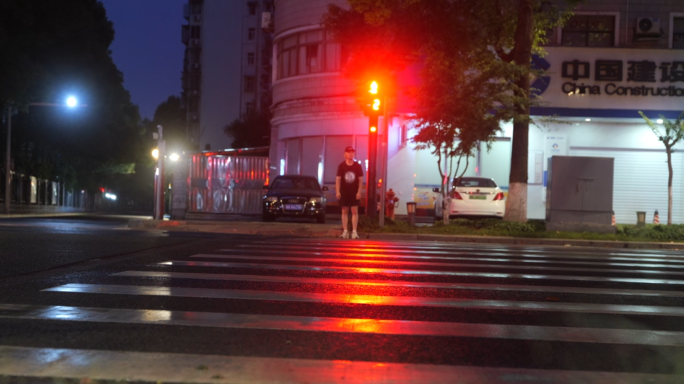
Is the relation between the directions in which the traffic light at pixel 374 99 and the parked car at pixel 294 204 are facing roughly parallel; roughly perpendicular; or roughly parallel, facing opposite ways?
roughly parallel

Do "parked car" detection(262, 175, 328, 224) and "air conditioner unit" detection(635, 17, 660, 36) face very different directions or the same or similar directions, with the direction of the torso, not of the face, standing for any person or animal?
same or similar directions

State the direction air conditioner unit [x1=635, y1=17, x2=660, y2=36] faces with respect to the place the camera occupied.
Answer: facing the viewer

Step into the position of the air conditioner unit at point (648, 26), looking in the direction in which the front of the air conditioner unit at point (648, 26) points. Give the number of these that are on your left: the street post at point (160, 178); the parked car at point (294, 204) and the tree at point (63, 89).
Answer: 0

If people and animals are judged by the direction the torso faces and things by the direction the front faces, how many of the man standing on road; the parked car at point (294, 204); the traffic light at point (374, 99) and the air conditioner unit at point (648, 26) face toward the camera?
4

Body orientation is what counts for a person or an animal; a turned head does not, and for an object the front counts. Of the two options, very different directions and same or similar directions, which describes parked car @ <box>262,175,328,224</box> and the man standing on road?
same or similar directions

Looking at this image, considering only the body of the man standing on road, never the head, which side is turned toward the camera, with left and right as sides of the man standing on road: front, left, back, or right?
front

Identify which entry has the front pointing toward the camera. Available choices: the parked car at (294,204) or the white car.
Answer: the parked car

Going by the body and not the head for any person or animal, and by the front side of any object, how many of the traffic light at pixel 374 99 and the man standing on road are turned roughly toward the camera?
2

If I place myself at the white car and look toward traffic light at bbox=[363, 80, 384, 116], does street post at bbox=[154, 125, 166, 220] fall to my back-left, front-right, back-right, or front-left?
front-right

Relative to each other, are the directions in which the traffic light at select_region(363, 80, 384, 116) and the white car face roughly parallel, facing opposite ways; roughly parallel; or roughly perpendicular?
roughly parallel, facing opposite ways

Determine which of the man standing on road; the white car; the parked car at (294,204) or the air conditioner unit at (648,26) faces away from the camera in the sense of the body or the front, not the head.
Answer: the white car

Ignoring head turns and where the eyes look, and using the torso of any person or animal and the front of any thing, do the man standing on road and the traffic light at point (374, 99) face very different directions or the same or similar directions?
same or similar directions

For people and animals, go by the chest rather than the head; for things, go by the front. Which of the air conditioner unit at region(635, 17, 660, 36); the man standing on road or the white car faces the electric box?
the air conditioner unit

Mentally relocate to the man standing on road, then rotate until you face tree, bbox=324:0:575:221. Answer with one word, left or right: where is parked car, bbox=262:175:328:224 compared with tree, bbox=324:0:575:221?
left

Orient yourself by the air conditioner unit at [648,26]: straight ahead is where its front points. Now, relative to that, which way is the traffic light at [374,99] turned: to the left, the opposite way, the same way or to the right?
the same way

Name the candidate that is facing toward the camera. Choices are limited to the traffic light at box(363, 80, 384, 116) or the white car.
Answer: the traffic light

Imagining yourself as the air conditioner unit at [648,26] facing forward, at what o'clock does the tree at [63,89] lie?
The tree is roughly at 3 o'clock from the air conditioner unit.

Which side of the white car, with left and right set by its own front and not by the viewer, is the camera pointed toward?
back

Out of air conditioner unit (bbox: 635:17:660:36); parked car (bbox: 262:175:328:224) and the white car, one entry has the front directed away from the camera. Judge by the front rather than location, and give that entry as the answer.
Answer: the white car
